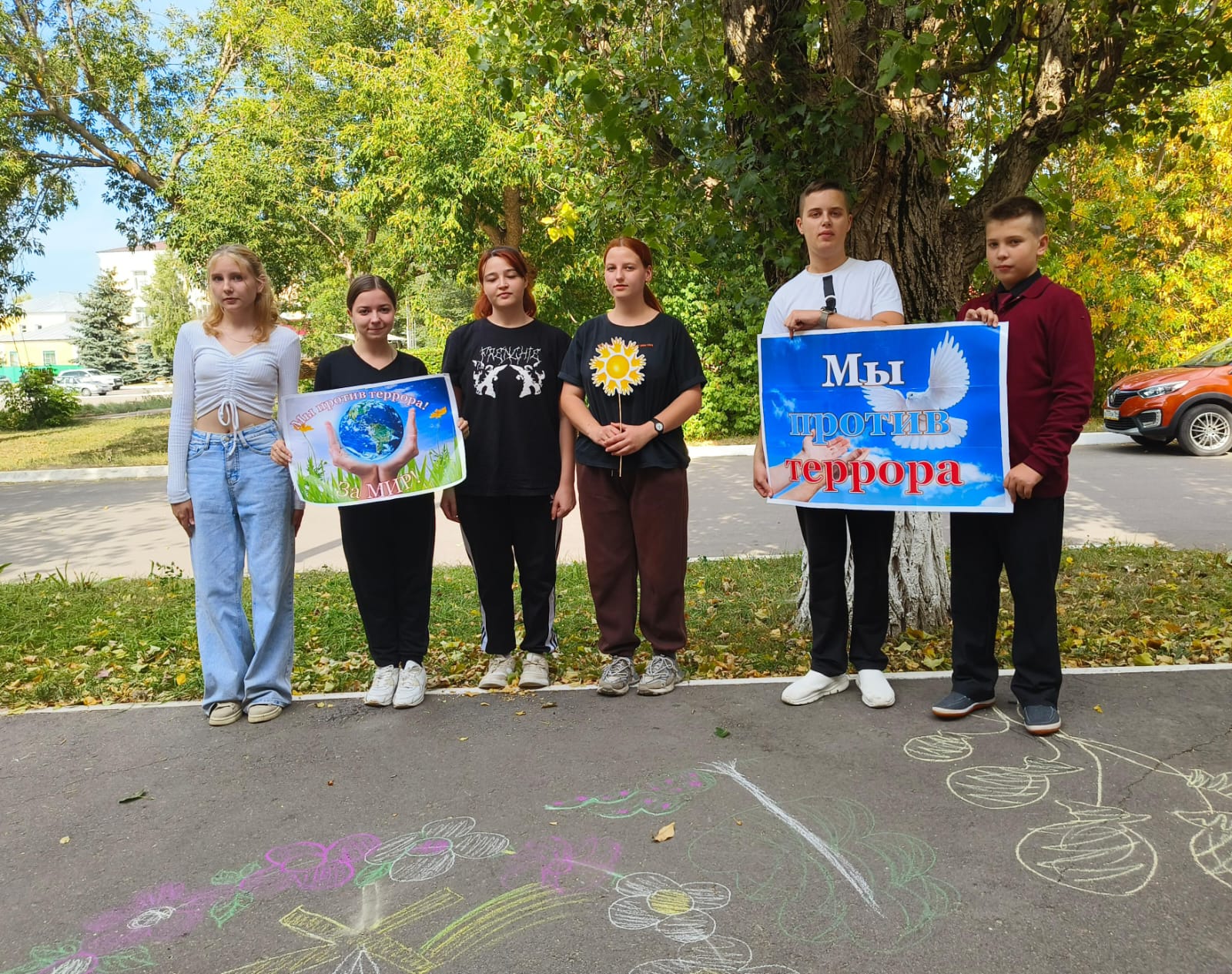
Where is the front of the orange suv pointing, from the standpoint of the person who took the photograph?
facing the viewer and to the left of the viewer

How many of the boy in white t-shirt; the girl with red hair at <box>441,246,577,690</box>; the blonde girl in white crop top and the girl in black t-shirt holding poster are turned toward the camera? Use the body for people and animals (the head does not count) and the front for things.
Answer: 4

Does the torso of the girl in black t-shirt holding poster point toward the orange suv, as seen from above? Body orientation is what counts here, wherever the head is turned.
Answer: no

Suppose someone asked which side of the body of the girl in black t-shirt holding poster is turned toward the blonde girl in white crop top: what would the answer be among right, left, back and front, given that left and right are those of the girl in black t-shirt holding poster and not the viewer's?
right

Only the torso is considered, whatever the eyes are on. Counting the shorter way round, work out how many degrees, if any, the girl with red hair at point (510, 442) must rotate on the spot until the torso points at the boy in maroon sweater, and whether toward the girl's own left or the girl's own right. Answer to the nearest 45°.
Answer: approximately 45° to the girl's own left

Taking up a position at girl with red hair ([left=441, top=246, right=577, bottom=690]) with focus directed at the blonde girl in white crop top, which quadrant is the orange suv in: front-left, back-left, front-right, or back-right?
back-right

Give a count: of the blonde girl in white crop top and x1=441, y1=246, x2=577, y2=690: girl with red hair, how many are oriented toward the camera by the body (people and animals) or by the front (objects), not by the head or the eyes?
2

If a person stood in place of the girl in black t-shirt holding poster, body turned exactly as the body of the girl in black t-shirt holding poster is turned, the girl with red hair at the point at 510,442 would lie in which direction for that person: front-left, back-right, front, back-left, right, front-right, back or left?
left

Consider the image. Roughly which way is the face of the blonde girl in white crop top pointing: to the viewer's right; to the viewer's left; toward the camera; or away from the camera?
toward the camera

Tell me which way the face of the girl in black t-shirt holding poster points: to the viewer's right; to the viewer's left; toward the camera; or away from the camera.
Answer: toward the camera

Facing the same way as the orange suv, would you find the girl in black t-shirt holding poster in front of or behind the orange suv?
in front

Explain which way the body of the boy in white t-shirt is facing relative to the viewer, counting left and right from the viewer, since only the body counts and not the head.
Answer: facing the viewer

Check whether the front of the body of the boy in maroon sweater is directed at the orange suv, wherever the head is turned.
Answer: no

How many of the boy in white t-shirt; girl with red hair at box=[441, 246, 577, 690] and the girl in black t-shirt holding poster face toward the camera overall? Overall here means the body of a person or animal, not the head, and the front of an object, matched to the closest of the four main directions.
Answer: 3

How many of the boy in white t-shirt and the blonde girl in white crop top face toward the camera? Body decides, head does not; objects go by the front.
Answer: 2

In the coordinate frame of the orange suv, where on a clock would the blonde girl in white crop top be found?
The blonde girl in white crop top is roughly at 11 o'clock from the orange suv.

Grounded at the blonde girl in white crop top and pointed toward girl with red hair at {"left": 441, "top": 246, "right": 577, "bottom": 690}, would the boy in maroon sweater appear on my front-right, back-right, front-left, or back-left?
front-right

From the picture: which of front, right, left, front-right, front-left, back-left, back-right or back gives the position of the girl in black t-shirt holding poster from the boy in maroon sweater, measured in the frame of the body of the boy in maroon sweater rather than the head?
front-right

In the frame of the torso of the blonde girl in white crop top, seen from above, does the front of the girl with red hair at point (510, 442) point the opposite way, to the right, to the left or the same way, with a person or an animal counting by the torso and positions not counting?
the same way

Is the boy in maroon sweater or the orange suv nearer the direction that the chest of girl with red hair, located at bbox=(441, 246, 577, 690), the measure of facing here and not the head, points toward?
the boy in maroon sweater

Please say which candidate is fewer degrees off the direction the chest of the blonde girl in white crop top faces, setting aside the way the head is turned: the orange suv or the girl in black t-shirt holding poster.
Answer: the girl in black t-shirt holding poster
